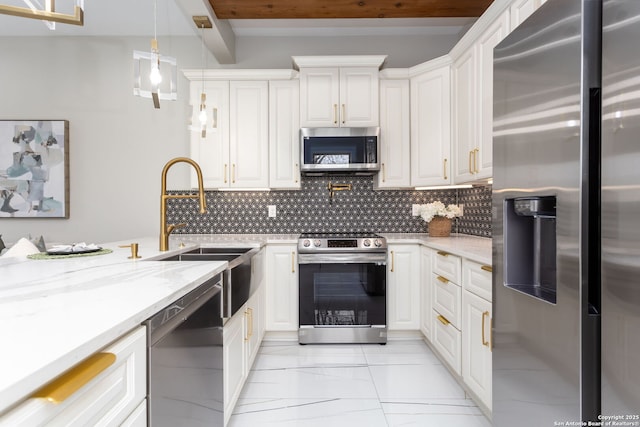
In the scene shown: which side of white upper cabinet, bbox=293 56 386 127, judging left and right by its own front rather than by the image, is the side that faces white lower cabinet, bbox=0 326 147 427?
front

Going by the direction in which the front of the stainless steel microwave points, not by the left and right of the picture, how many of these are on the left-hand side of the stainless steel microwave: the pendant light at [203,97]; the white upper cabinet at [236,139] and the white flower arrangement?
1

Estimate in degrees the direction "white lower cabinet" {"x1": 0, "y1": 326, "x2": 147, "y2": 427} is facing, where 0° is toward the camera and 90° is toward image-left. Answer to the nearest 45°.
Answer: approximately 315°

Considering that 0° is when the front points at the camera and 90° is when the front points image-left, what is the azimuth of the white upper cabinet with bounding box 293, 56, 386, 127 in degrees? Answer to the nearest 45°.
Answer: approximately 0°

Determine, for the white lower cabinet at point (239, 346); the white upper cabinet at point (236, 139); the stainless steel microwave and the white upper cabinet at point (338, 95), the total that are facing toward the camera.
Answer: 3

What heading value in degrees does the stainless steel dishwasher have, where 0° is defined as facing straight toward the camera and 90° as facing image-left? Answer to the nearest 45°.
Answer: approximately 315°

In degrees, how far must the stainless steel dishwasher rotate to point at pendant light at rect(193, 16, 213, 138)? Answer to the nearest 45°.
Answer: approximately 135° to its left

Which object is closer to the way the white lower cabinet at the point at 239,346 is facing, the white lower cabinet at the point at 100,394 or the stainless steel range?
the stainless steel range

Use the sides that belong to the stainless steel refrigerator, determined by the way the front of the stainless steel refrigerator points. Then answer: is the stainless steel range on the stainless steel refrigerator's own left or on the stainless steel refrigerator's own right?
on the stainless steel refrigerator's own right

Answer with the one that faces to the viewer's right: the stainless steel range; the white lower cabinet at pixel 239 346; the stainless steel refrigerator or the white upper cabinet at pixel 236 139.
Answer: the white lower cabinet

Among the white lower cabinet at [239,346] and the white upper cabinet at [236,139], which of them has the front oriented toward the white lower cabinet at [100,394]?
the white upper cabinet

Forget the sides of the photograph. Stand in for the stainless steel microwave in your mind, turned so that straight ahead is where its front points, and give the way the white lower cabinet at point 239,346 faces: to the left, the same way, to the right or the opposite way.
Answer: to the left

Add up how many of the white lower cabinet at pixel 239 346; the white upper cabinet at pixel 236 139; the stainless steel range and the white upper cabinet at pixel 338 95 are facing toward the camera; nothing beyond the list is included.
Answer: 3
